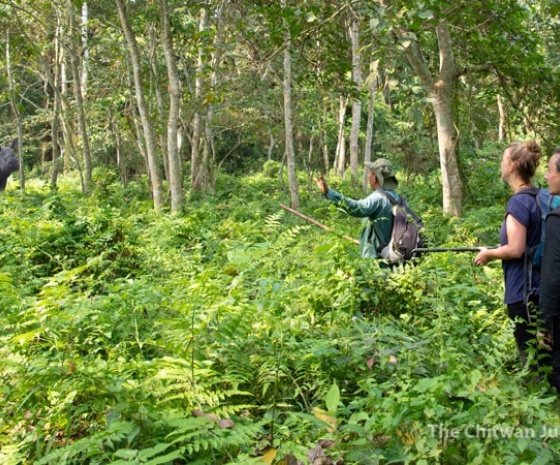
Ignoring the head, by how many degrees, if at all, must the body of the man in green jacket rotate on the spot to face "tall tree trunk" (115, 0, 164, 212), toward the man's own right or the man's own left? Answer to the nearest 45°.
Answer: approximately 45° to the man's own right

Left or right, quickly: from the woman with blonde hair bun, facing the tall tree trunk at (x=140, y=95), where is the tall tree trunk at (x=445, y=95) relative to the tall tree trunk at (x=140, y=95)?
right

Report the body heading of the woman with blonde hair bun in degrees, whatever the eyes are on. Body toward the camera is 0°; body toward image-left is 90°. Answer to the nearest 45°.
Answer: approximately 90°

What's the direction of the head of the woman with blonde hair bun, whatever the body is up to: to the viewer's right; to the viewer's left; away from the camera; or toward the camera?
to the viewer's left

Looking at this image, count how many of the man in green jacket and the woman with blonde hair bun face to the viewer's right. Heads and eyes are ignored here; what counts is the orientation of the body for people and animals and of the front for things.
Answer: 0

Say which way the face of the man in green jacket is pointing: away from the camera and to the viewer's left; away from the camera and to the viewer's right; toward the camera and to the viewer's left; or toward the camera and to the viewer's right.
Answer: away from the camera and to the viewer's left

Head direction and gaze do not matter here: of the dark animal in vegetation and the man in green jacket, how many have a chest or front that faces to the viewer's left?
1

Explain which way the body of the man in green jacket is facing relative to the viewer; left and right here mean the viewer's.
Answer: facing to the left of the viewer

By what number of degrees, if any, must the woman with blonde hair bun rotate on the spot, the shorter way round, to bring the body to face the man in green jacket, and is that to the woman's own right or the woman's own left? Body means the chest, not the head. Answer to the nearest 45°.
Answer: approximately 45° to the woman's own right

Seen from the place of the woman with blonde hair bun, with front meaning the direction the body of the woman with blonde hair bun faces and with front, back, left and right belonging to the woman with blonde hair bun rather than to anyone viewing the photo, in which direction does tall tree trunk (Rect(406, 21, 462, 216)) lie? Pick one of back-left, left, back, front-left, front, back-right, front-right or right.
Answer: right

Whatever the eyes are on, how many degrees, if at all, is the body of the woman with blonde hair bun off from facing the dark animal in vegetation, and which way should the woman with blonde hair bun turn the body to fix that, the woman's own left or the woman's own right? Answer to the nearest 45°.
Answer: approximately 45° to the woman's own right

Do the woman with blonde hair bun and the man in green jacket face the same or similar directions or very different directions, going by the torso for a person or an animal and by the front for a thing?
same or similar directions

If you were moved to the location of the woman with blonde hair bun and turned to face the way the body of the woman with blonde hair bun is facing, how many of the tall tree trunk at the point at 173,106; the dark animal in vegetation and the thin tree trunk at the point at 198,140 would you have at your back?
0
